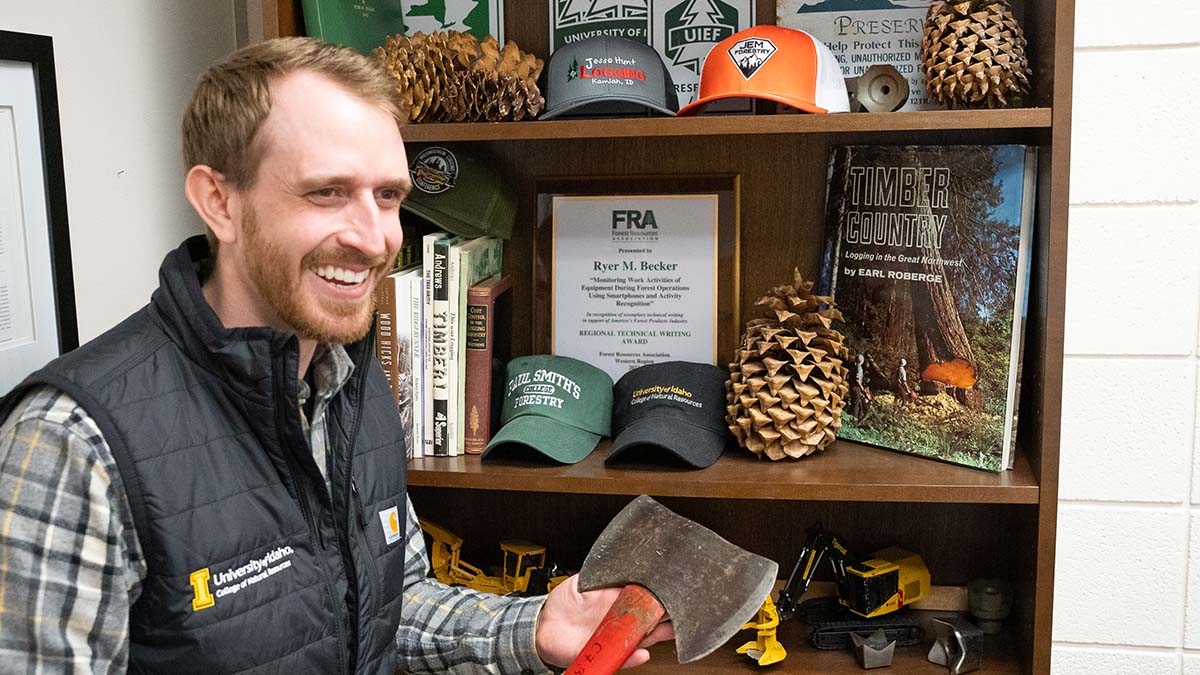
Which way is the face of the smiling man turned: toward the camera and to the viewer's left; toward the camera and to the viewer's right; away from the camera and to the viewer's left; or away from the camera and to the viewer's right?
toward the camera and to the viewer's right

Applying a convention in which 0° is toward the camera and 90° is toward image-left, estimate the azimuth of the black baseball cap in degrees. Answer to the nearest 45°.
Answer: approximately 0°

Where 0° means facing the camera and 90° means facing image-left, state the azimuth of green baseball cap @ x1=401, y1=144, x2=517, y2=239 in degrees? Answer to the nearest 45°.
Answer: approximately 45°

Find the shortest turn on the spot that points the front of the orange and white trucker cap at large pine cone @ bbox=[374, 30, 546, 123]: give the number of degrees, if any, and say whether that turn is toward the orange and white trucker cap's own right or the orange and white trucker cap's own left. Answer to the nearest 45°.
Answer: approximately 45° to the orange and white trucker cap's own right

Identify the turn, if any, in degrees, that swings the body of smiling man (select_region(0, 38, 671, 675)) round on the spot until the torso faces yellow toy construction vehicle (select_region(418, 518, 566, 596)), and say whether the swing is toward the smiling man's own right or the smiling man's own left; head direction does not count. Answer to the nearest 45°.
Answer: approximately 90° to the smiling man's own left

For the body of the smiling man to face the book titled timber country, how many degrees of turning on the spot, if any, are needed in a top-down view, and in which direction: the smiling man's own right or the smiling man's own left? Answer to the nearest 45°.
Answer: approximately 45° to the smiling man's own left
